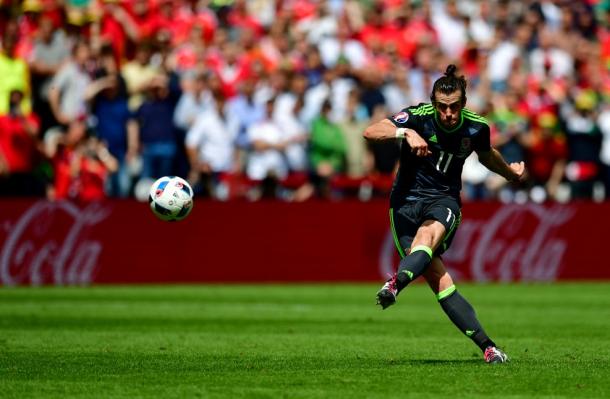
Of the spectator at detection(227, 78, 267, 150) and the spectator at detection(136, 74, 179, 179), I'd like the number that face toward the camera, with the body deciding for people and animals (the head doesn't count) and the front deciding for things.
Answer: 2

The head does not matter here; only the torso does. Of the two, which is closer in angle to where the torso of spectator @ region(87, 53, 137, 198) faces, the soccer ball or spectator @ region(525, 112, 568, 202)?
the soccer ball

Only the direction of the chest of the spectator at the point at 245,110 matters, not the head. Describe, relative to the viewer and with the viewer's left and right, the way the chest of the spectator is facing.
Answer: facing the viewer

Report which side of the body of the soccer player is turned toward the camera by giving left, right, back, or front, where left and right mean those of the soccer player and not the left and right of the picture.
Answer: front

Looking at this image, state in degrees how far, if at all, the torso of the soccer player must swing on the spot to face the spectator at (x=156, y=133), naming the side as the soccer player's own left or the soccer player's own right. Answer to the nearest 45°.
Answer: approximately 135° to the soccer player's own right

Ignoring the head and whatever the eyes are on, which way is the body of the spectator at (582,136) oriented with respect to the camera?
toward the camera

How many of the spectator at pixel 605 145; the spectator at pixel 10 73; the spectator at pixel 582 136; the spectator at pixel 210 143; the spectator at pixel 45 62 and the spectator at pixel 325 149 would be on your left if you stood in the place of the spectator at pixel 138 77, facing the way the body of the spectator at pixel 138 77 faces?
4

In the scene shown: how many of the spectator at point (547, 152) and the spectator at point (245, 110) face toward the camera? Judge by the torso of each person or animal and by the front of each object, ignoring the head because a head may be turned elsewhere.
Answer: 2

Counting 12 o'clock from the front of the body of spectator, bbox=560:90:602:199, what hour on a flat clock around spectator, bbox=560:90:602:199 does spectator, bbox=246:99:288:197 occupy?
spectator, bbox=246:99:288:197 is roughly at 2 o'clock from spectator, bbox=560:90:602:199.

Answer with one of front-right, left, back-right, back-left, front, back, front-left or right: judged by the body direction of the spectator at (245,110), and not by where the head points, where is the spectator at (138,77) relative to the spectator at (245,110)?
right

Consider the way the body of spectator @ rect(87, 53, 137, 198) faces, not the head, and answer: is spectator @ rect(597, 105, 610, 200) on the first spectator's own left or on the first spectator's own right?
on the first spectator's own left

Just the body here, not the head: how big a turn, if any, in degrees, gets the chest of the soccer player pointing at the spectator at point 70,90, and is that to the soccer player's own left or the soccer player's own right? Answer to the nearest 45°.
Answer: approximately 135° to the soccer player's own right

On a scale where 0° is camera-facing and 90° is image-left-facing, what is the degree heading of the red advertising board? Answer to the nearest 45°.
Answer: approximately 0°
